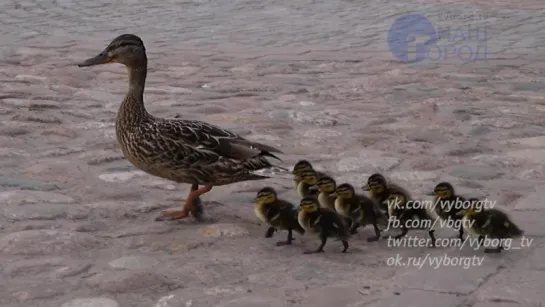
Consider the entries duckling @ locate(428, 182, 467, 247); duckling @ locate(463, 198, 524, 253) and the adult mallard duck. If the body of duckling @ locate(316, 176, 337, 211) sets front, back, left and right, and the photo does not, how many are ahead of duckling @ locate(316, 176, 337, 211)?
1

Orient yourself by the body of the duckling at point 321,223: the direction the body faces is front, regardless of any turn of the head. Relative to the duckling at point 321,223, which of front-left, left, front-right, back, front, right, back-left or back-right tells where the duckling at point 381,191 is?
back-right

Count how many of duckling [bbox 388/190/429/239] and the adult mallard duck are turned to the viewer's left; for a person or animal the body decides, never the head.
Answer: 2

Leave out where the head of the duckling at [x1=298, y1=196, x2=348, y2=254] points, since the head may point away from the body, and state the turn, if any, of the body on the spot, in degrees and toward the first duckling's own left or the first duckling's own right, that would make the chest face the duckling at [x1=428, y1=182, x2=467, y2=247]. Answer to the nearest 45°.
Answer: approximately 180°

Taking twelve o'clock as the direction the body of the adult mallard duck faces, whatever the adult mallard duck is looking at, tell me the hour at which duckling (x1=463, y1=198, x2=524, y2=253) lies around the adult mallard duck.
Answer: The duckling is roughly at 7 o'clock from the adult mallard duck.

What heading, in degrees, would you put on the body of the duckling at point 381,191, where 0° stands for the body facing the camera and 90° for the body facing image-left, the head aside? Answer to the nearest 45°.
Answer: approximately 90°

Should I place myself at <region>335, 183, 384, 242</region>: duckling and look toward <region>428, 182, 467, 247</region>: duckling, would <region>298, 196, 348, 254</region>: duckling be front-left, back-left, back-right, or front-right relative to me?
back-right

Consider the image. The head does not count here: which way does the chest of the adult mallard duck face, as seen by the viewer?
to the viewer's left

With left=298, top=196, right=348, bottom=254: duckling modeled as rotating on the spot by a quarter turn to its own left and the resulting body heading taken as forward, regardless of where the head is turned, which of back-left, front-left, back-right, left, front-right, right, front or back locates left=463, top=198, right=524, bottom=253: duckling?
left

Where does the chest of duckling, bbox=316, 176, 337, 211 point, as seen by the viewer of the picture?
to the viewer's left

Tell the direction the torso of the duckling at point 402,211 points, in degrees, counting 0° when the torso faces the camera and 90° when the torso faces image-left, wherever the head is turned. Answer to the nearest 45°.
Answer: approximately 90°

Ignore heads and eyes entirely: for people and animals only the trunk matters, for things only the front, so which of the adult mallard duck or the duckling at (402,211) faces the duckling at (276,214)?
the duckling at (402,211)

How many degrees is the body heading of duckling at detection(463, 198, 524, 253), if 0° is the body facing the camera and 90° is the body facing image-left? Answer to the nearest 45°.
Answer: approximately 90°
